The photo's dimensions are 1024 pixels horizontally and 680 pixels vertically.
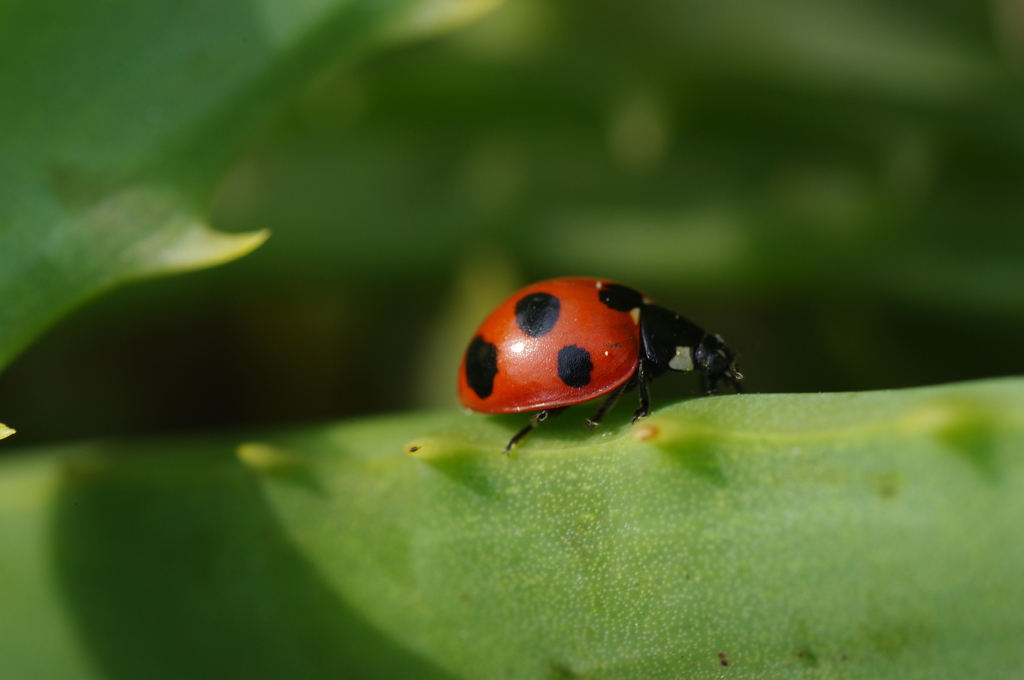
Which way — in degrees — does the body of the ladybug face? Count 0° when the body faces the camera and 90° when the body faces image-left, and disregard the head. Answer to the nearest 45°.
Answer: approximately 270°
